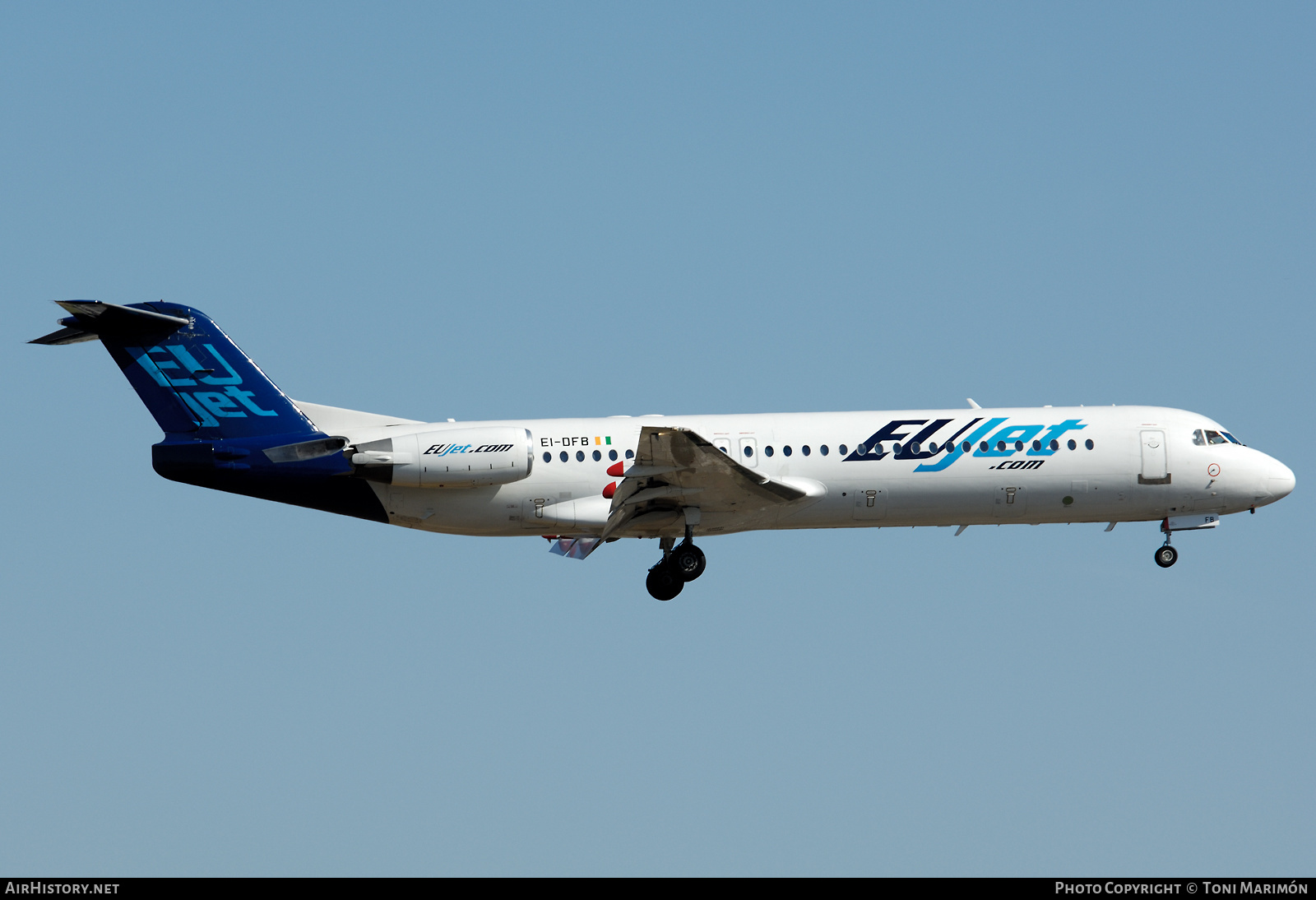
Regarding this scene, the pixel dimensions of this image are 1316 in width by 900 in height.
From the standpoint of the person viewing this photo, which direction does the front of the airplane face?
facing to the right of the viewer
